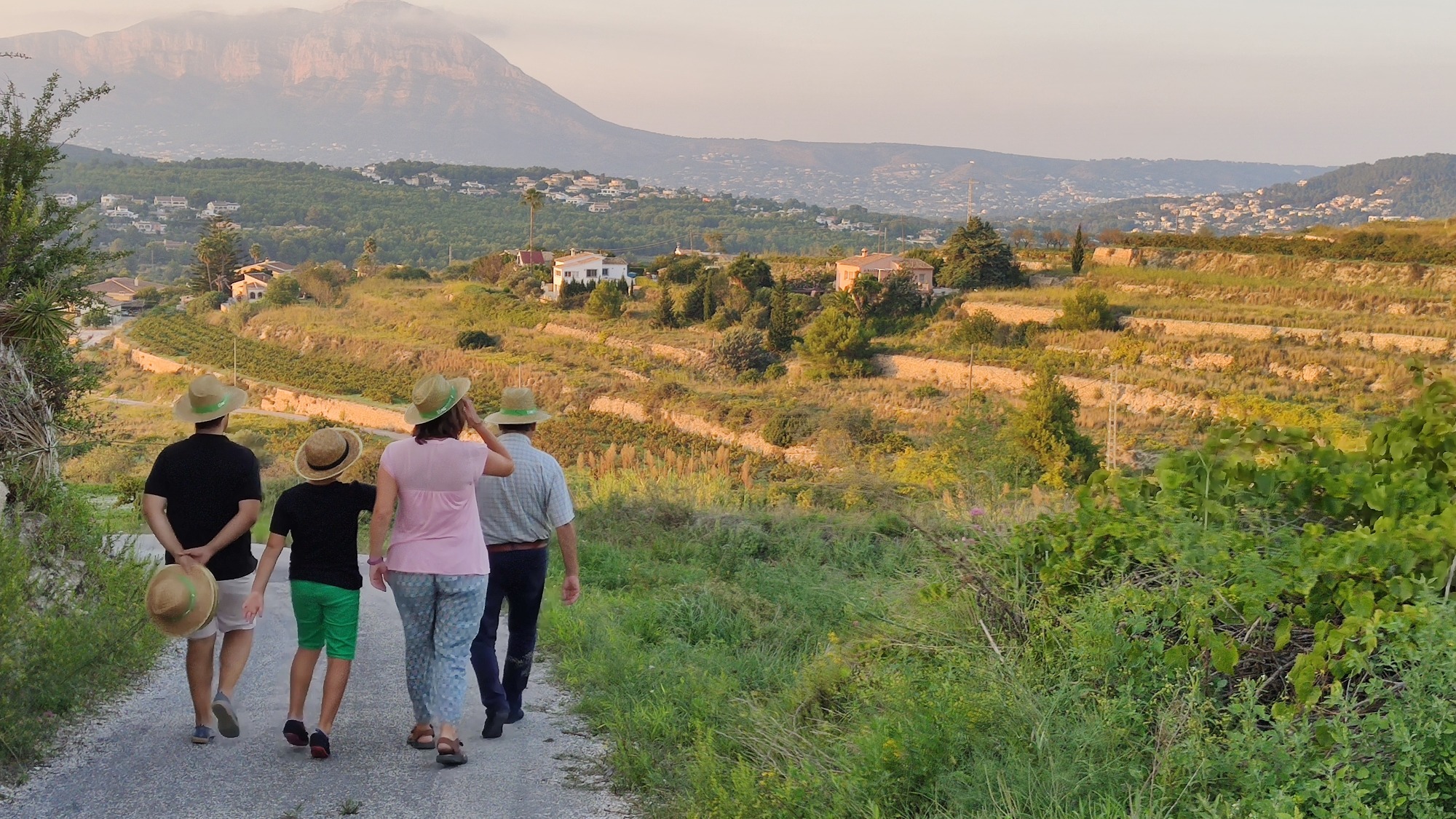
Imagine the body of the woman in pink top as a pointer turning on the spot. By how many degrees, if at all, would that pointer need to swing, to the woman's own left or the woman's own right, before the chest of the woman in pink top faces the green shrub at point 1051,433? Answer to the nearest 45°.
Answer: approximately 45° to the woman's own right

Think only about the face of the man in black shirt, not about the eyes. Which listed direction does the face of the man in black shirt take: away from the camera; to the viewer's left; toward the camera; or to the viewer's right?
away from the camera

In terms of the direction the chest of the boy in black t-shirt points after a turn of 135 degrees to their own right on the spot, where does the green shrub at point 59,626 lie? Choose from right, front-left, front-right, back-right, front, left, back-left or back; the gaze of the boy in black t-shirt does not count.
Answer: back

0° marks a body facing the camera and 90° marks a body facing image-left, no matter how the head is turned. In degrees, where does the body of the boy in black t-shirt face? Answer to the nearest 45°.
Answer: approximately 180°

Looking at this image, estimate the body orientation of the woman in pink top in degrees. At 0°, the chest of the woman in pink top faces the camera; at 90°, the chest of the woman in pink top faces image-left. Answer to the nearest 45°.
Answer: approximately 180°

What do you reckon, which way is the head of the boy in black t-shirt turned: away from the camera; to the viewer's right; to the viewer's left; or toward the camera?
away from the camera

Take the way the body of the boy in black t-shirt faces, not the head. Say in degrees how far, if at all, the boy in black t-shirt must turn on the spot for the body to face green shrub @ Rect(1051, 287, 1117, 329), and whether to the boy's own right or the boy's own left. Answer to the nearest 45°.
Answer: approximately 45° to the boy's own right

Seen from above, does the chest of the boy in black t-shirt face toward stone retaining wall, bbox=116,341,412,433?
yes

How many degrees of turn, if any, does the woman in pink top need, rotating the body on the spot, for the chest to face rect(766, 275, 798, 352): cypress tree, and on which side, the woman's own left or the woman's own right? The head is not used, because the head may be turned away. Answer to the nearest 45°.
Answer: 0° — they already face it

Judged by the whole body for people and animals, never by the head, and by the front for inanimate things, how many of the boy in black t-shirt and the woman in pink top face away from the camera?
2

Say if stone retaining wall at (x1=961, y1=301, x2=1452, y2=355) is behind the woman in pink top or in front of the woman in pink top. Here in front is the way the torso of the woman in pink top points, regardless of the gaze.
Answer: in front

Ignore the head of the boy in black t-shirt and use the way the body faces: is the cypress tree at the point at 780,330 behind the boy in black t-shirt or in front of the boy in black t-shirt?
in front

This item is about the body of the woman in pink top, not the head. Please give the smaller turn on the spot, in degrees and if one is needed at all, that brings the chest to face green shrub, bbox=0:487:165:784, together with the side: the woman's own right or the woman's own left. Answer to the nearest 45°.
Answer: approximately 45° to the woman's own left

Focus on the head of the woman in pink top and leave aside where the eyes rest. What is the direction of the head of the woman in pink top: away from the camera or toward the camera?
away from the camera
